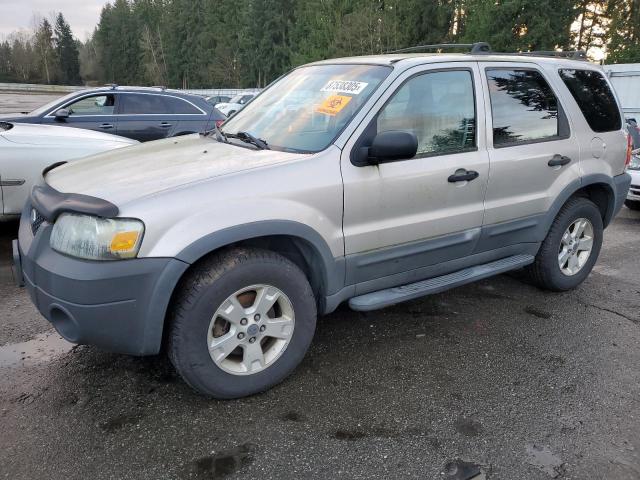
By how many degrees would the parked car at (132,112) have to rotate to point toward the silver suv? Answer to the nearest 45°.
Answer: approximately 90° to its left

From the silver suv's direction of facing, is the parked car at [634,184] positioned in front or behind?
behind

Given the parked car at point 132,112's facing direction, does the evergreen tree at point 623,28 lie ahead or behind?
behind

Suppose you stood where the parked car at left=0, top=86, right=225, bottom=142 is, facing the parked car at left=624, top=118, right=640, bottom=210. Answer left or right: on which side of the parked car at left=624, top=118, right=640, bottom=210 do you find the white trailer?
left

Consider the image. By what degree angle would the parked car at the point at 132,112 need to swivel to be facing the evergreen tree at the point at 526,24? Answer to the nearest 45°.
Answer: approximately 135° to its right

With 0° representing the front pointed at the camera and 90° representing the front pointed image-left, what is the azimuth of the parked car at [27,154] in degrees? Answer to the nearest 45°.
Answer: approximately 270°

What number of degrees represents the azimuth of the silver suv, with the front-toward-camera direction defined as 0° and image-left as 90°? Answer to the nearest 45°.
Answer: approximately 45°

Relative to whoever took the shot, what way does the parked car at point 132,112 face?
facing to the left of the viewer
